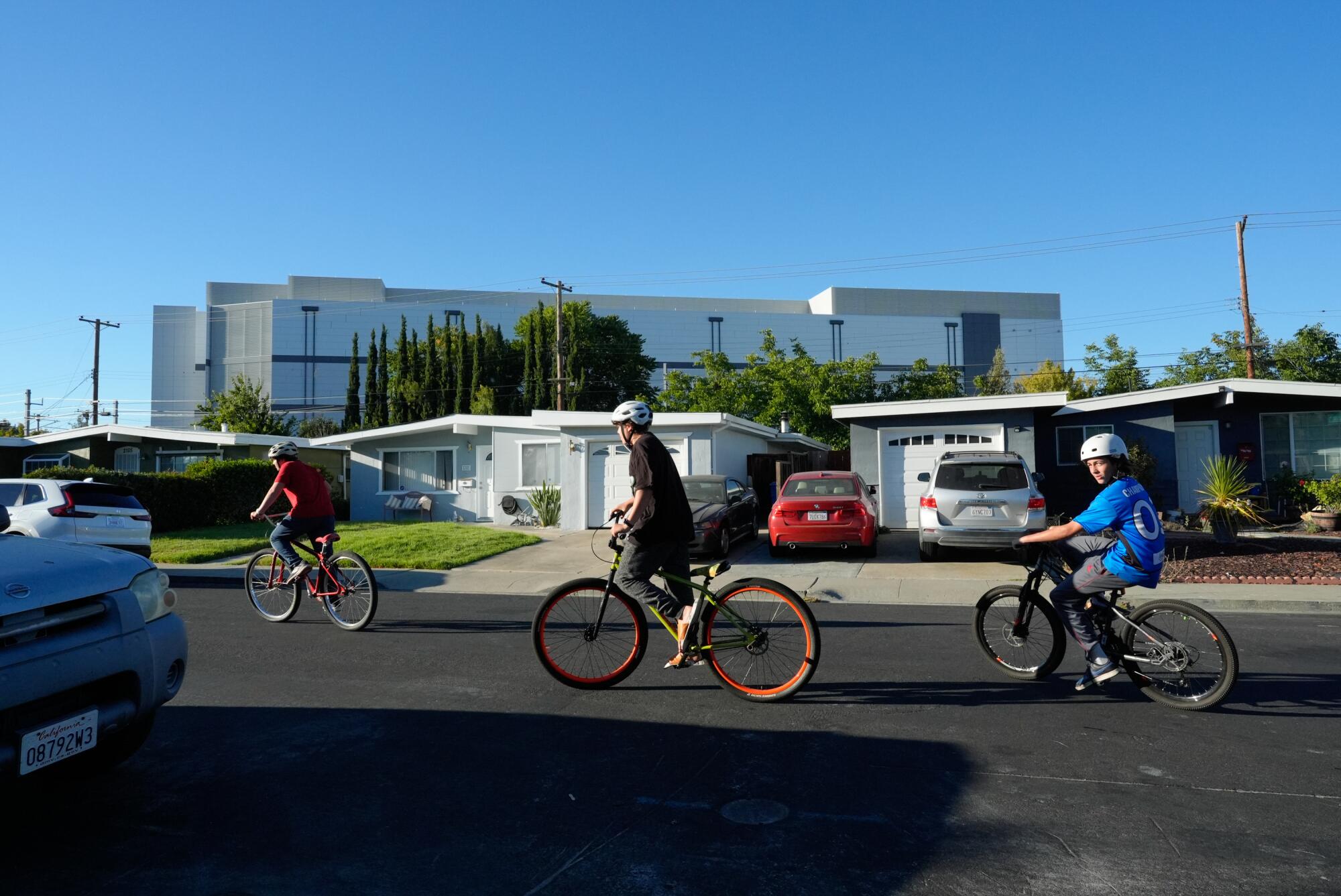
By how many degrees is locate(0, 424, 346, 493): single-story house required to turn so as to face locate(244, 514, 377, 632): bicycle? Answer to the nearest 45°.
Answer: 0° — it already faces it

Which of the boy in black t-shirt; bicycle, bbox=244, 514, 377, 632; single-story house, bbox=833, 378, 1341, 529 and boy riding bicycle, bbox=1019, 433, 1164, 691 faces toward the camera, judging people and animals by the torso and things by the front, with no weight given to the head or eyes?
the single-story house

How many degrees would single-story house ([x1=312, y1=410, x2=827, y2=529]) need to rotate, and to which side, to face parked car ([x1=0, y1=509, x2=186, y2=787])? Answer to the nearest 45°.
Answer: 0° — it already faces it

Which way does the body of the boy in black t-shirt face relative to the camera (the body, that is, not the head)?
to the viewer's left

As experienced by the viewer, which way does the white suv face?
facing away from the viewer and to the left of the viewer

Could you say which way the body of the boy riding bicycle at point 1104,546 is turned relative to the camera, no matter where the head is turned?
to the viewer's left

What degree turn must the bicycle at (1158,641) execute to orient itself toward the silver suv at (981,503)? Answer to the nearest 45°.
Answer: approximately 90° to its right

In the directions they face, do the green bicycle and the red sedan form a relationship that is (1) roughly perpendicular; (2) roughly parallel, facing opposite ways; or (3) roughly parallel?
roughly perpendicular

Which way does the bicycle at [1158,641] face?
to the viewer's left

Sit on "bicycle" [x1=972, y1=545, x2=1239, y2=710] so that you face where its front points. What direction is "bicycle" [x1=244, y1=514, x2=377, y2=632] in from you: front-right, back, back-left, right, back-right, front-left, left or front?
front

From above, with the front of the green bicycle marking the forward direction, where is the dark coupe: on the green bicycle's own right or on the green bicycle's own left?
on the green bicycle's own right

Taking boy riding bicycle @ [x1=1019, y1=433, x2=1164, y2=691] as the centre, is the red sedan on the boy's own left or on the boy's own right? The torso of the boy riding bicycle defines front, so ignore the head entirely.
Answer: on the boy's own right

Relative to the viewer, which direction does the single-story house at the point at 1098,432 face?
toward the camera

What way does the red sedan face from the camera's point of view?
away from the camera

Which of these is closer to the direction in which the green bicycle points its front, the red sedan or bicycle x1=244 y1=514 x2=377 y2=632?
the bicycle

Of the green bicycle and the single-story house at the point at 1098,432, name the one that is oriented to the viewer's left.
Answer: the green bicycle
